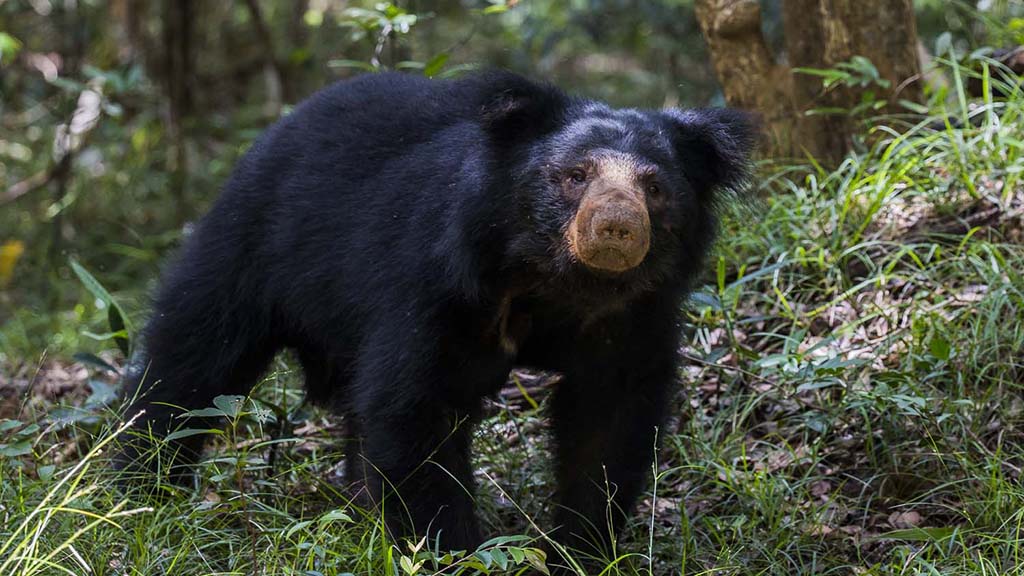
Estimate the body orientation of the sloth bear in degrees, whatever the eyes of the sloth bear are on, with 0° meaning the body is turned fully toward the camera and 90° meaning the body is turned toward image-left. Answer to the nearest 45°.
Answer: approximately 315°

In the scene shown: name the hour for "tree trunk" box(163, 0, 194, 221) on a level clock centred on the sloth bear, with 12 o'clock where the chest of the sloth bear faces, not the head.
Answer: The tree trunk is roughly at 7 o'clock from the sloth bear.

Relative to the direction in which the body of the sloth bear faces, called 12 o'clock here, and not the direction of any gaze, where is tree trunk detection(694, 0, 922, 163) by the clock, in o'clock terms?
The tree trunk is roughly at 9 o'clock from the sloth bear.
